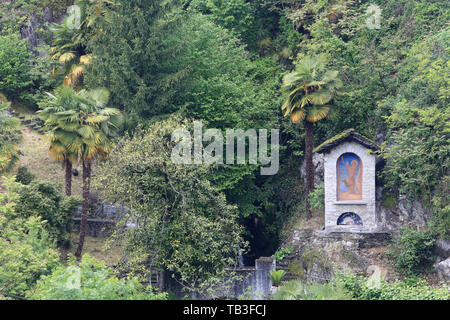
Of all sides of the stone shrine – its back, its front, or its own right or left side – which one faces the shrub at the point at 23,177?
right

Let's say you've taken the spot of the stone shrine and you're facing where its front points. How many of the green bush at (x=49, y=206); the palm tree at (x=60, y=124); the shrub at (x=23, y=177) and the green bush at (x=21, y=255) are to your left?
0

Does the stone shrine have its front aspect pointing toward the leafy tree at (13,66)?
no

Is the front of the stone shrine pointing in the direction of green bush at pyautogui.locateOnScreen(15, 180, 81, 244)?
no

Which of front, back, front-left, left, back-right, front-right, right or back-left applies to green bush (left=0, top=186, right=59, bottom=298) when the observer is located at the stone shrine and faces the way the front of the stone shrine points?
front-right

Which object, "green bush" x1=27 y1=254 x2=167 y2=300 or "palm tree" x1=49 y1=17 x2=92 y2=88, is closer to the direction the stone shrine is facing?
the green bush

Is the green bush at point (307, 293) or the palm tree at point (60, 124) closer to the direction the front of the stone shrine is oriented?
the green bush

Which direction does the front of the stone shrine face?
toward the camera

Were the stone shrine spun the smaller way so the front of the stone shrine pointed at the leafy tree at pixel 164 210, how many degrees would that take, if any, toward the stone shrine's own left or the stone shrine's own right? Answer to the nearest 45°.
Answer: approximately 45° to the stone shrine's own right

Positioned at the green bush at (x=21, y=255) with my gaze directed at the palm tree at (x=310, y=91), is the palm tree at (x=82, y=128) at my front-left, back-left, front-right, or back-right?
front-left

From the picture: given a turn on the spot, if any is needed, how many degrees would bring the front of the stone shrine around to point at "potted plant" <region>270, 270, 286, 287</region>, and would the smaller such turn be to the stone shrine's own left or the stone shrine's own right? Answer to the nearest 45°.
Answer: approximately 45° to the stone shrine's own right

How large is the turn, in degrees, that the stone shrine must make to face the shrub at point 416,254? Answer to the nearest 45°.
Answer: approximately 45° to its left
